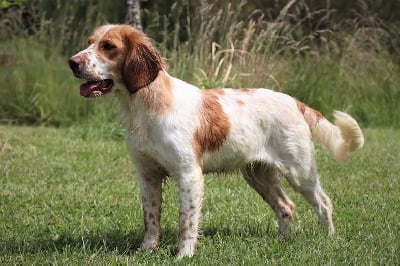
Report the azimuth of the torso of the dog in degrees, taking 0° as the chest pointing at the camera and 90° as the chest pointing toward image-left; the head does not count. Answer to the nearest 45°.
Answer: approximately 45°
